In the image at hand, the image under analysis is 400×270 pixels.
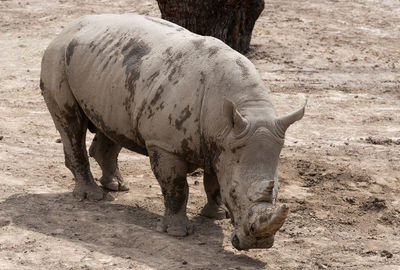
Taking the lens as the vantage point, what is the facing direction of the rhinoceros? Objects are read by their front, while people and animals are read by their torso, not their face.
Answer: facing the viewer and to the right of the viewer

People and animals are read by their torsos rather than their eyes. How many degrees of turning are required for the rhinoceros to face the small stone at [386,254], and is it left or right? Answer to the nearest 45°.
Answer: approximately 45° to its left

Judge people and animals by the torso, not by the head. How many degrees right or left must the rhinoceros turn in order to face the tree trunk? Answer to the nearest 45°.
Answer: approximately 135° to its left

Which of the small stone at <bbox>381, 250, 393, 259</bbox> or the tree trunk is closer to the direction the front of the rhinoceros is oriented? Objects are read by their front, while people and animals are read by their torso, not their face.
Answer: the small stone
